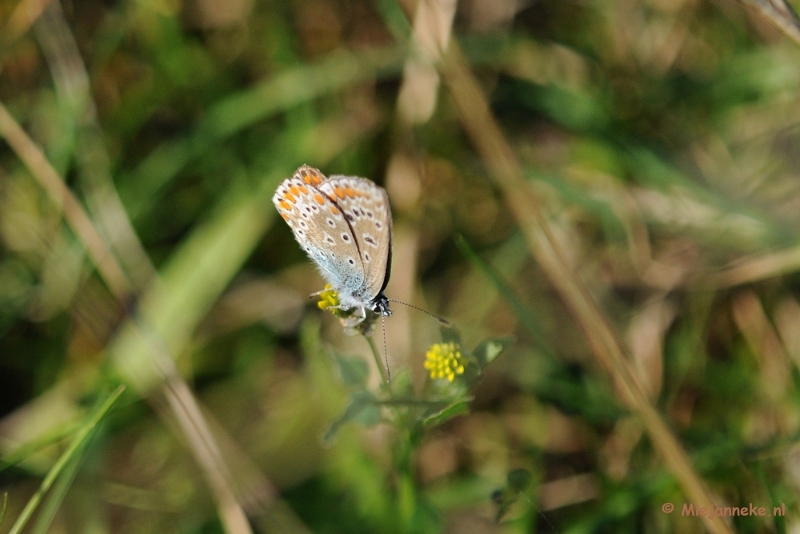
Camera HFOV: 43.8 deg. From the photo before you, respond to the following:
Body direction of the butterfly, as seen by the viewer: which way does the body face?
to the viewer's right

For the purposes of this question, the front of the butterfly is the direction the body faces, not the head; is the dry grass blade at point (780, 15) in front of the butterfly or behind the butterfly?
in front
